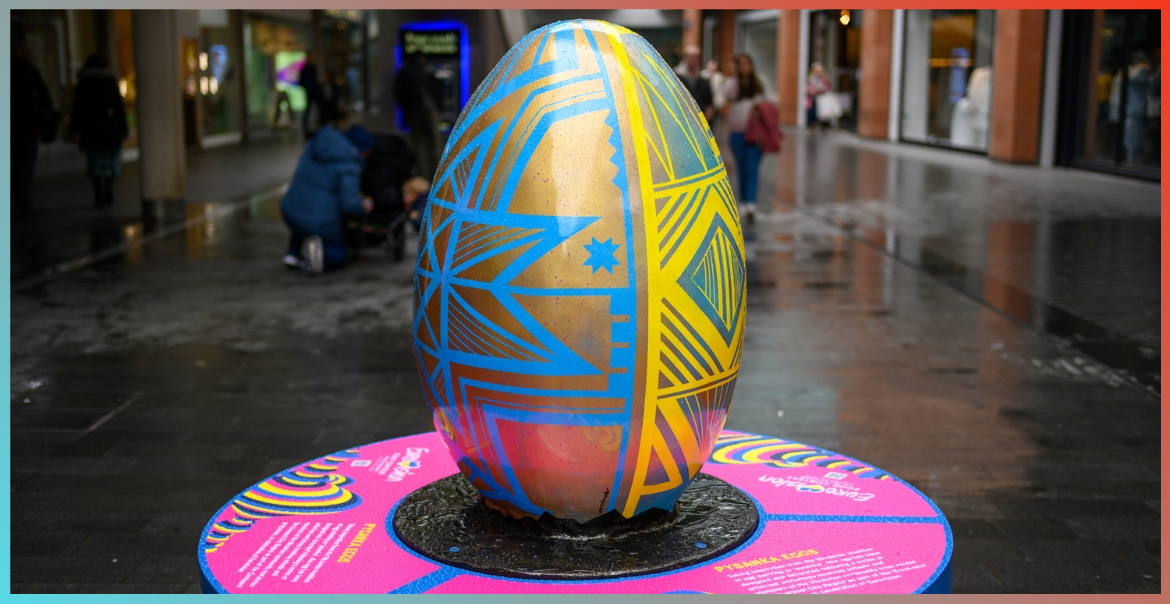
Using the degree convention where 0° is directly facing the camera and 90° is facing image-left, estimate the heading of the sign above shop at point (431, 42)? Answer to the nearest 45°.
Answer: approximately 0°

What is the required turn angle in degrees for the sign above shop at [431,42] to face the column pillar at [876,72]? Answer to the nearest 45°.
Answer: approximately 135° to its left

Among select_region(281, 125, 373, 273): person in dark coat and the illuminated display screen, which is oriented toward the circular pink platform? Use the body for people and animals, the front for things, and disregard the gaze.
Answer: the illuminated display screen

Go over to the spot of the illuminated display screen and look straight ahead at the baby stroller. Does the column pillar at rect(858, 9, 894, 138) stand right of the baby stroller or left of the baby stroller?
left

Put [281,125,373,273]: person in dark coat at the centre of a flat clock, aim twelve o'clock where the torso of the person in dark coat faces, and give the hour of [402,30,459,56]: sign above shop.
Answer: The sign above shop is roughly at 11 o'clock from the person in dark coat.

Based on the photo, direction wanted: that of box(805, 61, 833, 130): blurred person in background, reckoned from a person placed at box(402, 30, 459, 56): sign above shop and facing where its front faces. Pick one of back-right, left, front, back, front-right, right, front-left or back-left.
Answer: back-left

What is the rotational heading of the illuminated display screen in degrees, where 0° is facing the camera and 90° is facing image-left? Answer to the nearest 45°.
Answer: approximately 0°

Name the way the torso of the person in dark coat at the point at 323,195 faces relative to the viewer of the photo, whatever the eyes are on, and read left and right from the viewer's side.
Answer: facing away from the viewer and to the right of the viewer

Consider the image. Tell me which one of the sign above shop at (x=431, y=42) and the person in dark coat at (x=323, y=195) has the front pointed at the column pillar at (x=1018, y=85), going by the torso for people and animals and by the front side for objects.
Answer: the person in dark coat

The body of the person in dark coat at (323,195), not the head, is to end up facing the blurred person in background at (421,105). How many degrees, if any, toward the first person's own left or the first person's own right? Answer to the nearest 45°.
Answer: approximately 45° to the first person's own left

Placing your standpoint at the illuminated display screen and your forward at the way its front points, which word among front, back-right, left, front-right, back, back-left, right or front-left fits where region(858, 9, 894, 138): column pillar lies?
front-left

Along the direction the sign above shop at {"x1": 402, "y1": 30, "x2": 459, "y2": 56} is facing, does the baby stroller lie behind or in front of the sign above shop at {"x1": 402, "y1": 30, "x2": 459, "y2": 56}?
in front
